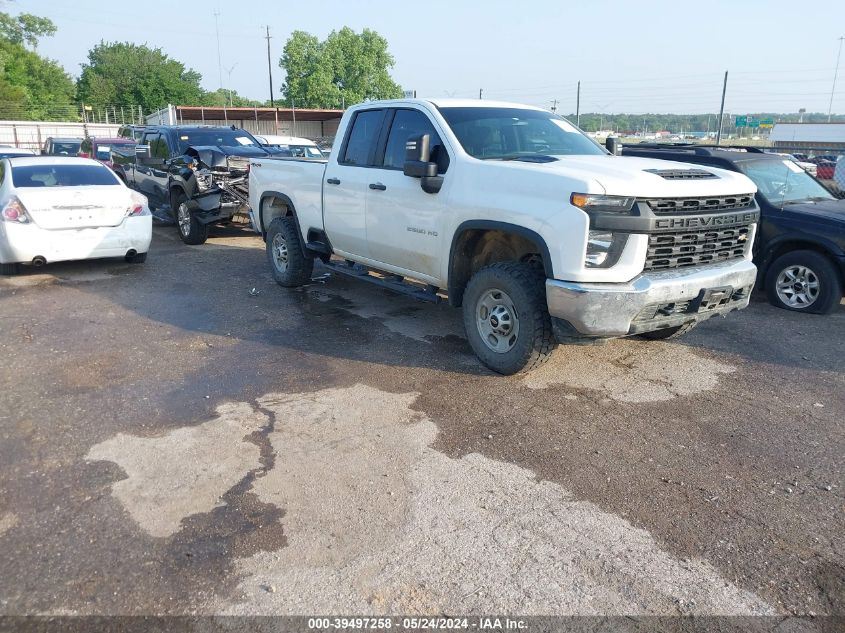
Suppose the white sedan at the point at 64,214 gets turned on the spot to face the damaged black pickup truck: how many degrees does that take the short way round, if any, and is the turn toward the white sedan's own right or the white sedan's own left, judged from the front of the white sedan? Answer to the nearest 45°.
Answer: approximately 45° to the white sedan's own right

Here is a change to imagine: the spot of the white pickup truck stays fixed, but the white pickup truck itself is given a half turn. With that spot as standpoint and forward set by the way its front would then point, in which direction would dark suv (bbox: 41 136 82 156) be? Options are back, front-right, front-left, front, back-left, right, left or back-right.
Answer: front

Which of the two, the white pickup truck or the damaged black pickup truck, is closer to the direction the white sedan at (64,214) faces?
the damaged black pickup truck

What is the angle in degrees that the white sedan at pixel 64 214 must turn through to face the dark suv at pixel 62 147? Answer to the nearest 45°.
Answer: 0° — it already faces it

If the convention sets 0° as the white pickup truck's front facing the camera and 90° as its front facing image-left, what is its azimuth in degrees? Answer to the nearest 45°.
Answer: approximately 315°

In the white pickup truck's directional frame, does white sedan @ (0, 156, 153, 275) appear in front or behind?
behind

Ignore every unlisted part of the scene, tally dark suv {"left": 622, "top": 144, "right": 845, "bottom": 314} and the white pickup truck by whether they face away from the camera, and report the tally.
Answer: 0

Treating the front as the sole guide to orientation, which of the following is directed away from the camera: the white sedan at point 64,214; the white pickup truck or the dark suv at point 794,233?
the white sedan

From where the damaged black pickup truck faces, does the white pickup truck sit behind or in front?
in front

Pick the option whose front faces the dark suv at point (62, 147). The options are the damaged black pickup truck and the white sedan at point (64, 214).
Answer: the white sedan

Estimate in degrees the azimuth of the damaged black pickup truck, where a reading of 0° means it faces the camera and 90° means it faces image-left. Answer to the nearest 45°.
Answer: approximately 315°

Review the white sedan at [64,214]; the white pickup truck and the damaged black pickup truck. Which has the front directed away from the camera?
the white sedan

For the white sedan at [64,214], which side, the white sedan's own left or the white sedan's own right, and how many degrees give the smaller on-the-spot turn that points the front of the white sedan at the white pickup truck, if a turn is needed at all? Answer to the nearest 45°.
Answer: approximately 135° to the white sedan's own right

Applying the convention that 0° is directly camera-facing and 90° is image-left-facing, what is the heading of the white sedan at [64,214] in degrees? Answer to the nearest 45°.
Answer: approximately 180°

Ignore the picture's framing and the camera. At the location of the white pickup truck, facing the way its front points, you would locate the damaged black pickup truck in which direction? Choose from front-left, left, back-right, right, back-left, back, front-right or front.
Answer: back
